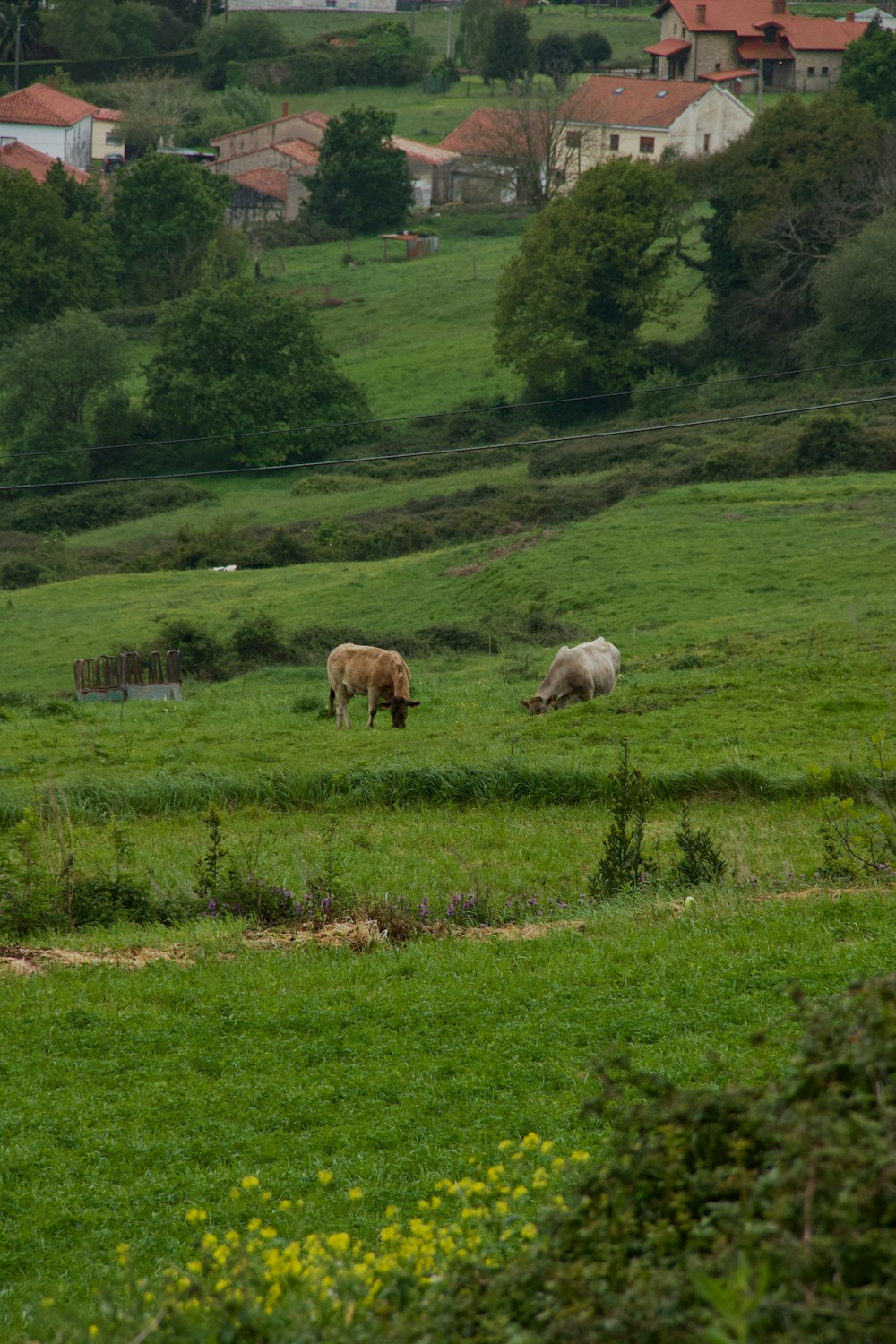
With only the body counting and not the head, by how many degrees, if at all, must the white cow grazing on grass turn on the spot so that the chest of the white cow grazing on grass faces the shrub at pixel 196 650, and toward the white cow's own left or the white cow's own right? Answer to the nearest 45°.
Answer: approximately 90° to the white cow's own right

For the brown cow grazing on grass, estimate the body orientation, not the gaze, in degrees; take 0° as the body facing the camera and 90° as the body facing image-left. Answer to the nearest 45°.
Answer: approximately 315°

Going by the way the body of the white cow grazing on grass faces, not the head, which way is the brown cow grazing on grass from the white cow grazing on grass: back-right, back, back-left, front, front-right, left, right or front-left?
front-right

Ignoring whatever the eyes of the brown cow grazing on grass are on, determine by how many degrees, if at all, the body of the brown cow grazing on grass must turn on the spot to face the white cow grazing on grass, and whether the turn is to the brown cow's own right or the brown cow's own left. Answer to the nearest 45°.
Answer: approximately 45° to the brown cow's own left

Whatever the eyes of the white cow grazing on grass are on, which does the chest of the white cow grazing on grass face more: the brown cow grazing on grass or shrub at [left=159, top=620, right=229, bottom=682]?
the brown cow grazing on grass

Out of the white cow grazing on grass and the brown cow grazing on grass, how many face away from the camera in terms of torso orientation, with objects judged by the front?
0

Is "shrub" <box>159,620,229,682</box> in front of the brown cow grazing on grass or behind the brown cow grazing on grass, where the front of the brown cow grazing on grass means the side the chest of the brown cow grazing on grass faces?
behind

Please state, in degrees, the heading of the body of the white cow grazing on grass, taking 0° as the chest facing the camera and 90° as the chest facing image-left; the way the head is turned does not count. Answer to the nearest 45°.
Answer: approximately 45°
